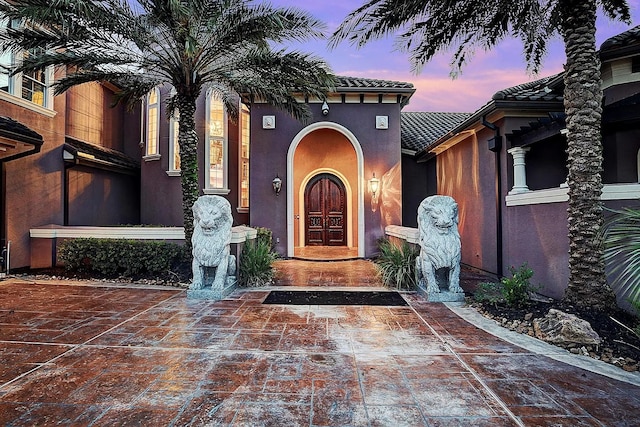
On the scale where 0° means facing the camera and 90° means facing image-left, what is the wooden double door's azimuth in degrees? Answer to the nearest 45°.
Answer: approximately 0°

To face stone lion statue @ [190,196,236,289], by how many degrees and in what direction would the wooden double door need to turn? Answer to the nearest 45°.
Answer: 0° — it already faces it

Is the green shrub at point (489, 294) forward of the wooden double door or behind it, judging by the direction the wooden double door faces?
forward

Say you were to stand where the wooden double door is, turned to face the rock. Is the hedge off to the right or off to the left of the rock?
right

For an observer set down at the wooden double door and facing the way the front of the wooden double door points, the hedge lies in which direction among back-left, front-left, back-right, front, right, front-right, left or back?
front-right

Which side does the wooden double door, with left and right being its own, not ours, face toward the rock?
front

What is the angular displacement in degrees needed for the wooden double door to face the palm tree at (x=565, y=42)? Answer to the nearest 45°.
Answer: approximately 45° to its left

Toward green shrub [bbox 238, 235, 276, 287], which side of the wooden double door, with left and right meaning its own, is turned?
front

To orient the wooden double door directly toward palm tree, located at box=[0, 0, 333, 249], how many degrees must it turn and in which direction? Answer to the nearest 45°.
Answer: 0° — it already faces it

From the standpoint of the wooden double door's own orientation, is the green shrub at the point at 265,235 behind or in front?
in front

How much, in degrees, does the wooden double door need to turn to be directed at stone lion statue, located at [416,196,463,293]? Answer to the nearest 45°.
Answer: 0° — it already faces it
